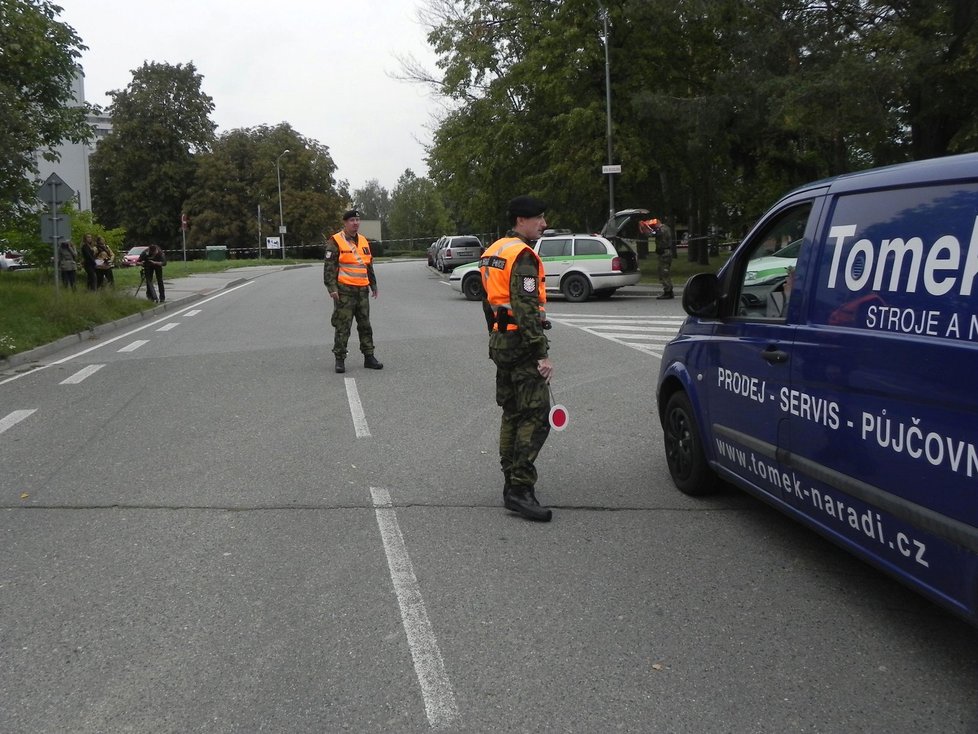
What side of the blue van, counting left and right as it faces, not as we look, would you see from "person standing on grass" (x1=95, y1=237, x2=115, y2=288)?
front

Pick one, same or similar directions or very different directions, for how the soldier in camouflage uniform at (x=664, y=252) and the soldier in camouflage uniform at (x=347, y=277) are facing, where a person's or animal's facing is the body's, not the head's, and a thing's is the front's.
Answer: very different directions

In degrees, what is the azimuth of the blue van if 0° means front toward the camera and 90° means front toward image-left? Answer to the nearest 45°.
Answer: approximately 135°

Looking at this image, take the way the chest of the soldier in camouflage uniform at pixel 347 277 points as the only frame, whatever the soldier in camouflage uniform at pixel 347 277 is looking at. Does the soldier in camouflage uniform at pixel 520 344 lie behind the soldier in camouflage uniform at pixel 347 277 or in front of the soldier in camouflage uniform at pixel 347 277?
in front

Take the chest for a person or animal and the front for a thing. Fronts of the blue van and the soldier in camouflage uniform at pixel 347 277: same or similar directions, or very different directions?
very different directions

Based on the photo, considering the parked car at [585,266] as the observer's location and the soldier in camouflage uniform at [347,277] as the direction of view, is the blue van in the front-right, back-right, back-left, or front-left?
front-left

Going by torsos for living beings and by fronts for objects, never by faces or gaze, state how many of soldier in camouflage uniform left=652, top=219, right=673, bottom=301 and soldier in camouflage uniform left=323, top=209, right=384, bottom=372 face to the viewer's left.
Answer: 1

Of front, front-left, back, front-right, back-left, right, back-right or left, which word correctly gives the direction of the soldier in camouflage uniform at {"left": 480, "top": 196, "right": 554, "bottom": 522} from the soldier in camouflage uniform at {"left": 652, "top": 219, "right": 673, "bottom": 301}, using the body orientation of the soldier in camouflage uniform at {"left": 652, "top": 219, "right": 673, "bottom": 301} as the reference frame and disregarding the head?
left

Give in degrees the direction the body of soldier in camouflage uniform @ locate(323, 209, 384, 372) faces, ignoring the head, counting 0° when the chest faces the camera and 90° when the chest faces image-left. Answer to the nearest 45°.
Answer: approximately 315°

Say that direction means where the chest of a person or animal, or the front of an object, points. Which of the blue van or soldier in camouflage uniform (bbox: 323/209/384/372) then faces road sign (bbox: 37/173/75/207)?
the blue van

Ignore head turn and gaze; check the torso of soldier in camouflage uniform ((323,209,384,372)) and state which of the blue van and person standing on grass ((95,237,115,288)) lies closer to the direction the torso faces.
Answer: the blue van

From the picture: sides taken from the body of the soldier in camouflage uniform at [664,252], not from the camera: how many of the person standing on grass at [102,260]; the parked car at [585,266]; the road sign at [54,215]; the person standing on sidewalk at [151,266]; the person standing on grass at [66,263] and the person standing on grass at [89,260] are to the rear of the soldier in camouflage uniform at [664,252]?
0

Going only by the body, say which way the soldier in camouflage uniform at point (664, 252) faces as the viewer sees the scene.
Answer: to the viewer's left

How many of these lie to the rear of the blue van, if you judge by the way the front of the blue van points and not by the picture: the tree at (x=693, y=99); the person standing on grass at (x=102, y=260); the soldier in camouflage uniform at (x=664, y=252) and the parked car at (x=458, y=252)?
0

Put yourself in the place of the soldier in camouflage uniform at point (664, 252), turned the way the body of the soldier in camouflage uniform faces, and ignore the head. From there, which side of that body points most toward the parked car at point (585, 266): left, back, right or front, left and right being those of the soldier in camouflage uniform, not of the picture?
front

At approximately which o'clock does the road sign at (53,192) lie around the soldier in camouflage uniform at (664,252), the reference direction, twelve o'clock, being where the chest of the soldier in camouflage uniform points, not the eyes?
The road sign is roughly at 11 o'clock from the soldier in camouflage uniform.

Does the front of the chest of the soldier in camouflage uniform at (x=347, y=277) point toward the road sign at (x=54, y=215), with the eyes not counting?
no
